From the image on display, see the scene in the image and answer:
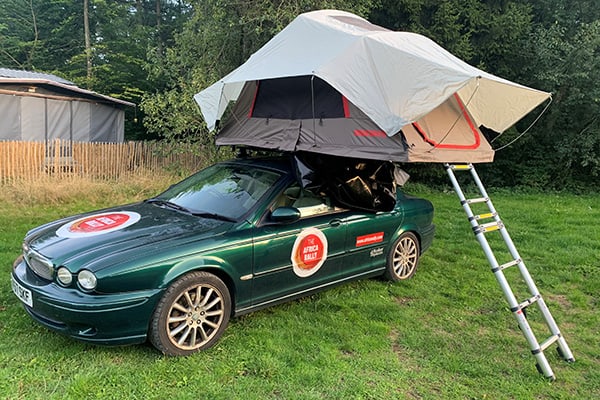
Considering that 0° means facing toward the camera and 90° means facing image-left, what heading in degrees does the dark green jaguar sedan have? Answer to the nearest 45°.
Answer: approximately 45°

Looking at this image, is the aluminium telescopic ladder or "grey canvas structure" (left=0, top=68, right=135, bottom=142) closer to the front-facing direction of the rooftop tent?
the aluminium telescopic ladder

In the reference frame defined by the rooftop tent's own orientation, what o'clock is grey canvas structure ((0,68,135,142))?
The grey canvas structure is roughly at 6 o'clock from the rooftop tent.

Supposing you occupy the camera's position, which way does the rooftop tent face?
facing the viewer and to the right of the viewer

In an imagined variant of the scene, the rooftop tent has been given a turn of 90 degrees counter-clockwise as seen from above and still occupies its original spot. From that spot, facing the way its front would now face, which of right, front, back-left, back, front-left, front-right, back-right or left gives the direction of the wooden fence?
left
